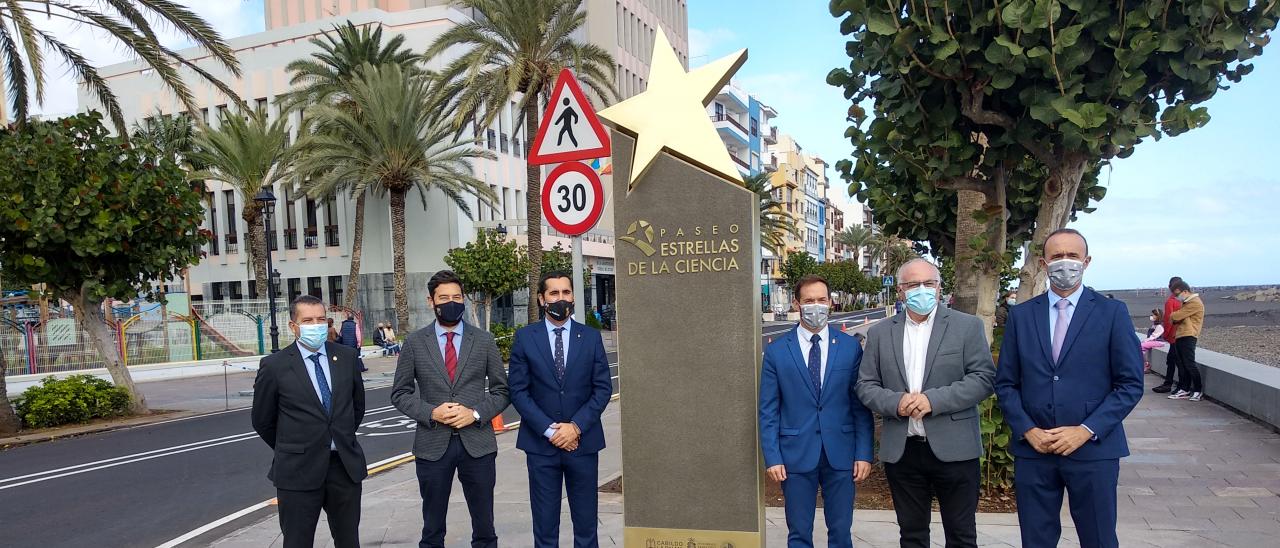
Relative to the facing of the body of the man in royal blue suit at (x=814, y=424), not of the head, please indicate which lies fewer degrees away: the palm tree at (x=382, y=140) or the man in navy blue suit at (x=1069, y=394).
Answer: the man in navy blue suit

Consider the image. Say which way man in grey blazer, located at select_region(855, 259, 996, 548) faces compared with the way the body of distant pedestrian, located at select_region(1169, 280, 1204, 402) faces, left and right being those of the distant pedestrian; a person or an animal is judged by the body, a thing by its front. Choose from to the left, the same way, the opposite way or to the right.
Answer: to the left

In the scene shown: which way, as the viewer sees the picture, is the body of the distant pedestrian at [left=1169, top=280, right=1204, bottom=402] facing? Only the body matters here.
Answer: to the viewer's left

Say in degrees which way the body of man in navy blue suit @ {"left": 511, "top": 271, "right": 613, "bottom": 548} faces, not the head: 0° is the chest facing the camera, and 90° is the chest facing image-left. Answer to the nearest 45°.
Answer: approximately 0°

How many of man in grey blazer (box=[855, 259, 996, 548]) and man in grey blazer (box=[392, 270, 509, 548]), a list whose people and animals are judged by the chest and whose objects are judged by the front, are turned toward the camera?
2
